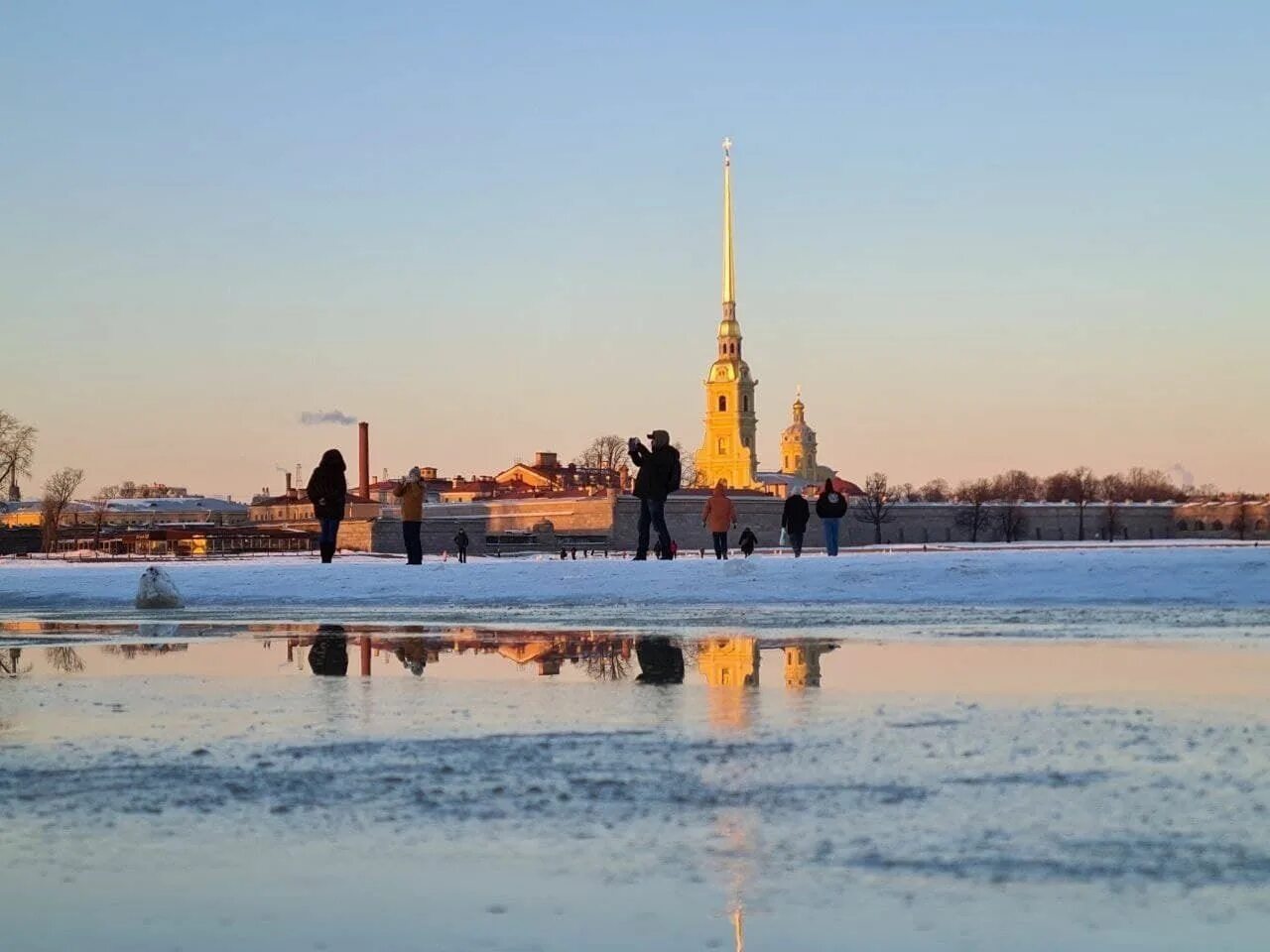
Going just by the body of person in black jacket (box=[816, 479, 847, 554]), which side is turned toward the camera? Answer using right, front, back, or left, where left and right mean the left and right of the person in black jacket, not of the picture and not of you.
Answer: back

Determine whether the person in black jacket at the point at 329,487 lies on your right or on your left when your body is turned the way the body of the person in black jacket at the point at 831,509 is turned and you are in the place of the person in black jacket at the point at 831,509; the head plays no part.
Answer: on your left

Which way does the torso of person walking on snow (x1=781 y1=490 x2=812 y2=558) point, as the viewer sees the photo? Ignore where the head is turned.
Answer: away from the camera

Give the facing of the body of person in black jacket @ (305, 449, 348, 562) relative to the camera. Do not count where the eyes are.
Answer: away from the camera

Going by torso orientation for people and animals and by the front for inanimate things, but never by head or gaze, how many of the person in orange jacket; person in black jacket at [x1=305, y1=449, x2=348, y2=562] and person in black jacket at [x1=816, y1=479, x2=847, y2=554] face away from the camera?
3

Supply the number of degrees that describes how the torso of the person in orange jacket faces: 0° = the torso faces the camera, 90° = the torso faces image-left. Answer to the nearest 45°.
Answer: approximately 180°

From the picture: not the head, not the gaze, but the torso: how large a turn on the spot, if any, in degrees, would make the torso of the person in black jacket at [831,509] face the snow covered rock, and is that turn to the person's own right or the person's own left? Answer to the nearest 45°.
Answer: approximately 135° to the person's own left
